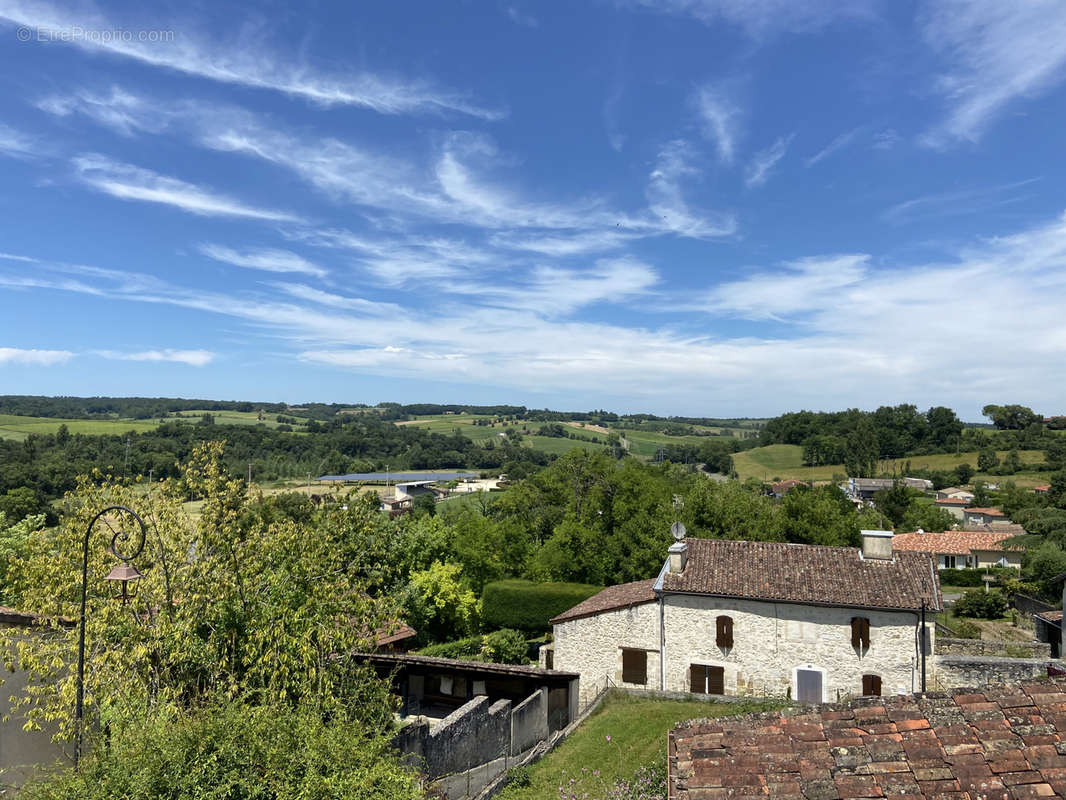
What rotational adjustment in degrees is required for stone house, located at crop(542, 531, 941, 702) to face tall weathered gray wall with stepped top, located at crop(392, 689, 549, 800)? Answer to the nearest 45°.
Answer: approximately 45° to its right

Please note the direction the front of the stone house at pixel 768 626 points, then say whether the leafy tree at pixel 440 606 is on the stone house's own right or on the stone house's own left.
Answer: on the stone house's own right

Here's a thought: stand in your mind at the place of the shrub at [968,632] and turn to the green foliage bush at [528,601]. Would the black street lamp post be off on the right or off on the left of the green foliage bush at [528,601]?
left

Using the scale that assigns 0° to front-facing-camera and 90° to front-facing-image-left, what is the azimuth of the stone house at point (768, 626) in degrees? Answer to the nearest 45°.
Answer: approximately 0°

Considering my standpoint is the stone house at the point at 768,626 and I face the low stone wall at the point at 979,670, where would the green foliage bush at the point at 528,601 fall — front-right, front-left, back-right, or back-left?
back-left

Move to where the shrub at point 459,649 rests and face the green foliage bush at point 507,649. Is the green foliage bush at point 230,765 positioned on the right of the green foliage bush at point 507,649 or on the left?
right

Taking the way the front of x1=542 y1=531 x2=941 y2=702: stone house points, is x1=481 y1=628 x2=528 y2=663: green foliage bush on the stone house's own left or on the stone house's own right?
on the stone house's own right

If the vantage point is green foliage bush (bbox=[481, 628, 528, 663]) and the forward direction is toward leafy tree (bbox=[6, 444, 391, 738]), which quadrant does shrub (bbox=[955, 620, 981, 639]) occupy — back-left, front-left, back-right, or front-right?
back-left
